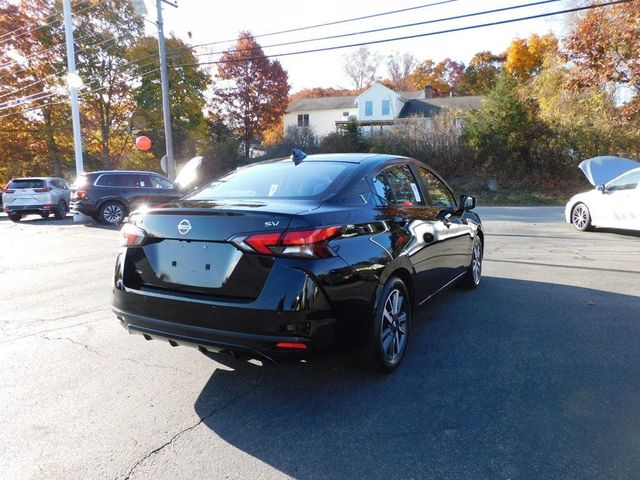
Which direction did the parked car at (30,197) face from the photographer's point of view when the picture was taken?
facing away from the viewer and to the right of the viewer

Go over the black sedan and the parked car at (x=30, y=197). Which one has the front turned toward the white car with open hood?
the black sedan

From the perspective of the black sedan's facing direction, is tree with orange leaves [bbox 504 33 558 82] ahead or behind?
ahead

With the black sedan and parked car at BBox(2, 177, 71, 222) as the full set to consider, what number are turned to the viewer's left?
0

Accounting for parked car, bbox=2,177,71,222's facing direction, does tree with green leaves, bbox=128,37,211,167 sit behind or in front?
in front

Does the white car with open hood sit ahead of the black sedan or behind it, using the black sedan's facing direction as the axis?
ahead

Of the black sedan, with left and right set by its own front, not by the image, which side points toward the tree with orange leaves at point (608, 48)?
front

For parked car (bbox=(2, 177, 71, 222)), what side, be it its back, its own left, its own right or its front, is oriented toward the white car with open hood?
right

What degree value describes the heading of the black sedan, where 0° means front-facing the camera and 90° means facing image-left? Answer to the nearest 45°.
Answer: approximately 225°

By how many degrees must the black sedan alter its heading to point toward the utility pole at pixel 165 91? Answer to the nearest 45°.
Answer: approximately 45° to its left

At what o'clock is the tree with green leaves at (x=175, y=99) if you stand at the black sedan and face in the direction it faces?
The tree with green leaves is roughly at 10 o'clock from the black sedan.

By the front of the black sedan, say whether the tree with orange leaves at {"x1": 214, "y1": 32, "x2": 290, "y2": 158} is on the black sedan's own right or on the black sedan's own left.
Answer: on the black sedan's own left
